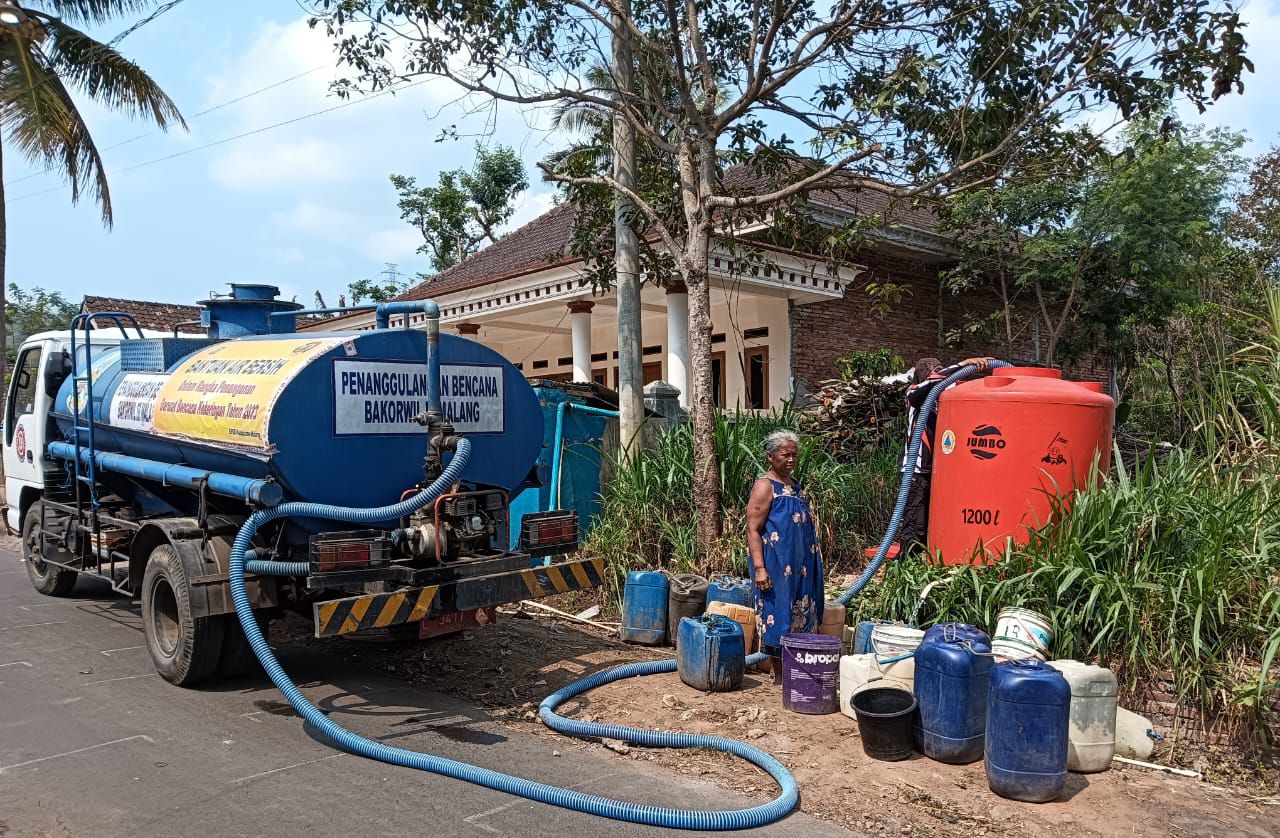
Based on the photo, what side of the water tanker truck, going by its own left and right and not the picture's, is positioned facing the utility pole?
right

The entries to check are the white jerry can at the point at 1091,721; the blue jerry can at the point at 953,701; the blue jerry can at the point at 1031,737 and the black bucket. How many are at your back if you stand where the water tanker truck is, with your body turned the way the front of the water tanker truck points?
4

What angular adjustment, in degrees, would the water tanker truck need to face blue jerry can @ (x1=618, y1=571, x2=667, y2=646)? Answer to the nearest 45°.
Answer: approximately 135° to its right

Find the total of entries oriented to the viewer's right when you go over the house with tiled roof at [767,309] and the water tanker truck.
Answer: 0

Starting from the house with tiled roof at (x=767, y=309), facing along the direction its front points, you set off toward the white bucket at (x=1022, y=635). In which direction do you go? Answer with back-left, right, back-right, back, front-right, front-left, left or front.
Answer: front-left

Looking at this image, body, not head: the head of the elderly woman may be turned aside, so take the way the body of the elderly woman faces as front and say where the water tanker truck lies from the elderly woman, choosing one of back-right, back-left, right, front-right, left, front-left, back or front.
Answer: back-right

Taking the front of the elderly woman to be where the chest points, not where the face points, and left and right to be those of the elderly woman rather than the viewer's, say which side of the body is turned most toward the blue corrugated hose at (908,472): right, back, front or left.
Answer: left

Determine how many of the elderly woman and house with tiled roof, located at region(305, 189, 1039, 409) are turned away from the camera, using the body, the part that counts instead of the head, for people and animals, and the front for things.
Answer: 0

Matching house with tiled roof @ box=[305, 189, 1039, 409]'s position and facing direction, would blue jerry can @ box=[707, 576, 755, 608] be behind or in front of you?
in front

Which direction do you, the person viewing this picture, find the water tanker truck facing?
facing away from the viewer and to the left of the viewer

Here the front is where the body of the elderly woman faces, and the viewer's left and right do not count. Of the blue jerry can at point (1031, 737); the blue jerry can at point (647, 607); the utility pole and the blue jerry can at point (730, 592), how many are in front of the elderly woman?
1

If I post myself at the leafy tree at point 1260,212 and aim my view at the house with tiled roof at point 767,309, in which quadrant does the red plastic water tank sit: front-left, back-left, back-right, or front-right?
front-left

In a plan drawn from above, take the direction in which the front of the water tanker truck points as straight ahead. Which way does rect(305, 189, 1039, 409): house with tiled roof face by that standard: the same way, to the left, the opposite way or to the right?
to the left

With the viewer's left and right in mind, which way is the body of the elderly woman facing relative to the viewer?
facing the viewer and to the right of the viewer

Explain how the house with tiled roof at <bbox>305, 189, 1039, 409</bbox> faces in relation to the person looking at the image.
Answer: facing the viewer and to the left of the viewer

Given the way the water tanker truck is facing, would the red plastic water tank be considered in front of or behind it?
behind

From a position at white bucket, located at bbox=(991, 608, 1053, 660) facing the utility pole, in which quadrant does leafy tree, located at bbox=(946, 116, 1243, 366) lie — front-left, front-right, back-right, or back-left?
front-right

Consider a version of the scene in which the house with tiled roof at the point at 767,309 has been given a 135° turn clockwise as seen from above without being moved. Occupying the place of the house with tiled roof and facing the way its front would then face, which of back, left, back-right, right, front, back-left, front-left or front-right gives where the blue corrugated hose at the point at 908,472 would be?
back

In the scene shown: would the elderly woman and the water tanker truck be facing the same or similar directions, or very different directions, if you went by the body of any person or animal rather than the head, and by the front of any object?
very different directions
